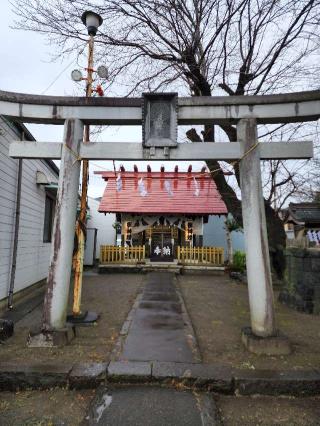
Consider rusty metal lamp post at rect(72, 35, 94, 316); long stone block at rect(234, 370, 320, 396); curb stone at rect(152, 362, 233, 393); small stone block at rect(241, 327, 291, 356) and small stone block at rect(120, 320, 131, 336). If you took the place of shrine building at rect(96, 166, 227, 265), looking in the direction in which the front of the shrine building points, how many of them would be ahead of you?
5

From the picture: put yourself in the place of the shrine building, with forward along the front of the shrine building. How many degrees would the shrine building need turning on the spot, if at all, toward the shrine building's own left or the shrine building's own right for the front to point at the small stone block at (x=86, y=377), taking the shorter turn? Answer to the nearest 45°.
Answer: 0° — it already faces it

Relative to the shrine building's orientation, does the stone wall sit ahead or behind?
ahead

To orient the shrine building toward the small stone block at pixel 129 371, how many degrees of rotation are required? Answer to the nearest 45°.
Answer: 0° — it already faces it

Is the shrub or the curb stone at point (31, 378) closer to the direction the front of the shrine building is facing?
the curb stone

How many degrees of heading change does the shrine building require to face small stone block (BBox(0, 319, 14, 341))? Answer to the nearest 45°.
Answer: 0° — it already faces it

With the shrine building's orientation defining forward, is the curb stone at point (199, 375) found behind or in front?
in front

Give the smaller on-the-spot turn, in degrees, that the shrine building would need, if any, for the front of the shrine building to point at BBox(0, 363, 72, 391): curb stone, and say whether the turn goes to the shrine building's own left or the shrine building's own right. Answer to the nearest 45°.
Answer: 0° — it already faces it

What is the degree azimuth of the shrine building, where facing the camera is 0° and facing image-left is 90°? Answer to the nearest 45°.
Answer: approximately 0°

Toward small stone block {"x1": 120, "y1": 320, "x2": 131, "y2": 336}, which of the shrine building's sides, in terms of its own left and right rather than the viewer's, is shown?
front

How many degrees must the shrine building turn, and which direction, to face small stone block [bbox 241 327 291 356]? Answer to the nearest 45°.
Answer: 0° — it already faces it

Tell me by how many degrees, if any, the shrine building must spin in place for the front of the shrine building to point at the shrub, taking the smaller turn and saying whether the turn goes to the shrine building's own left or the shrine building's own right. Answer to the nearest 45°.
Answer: approximately 90° to the shrine building's own left
